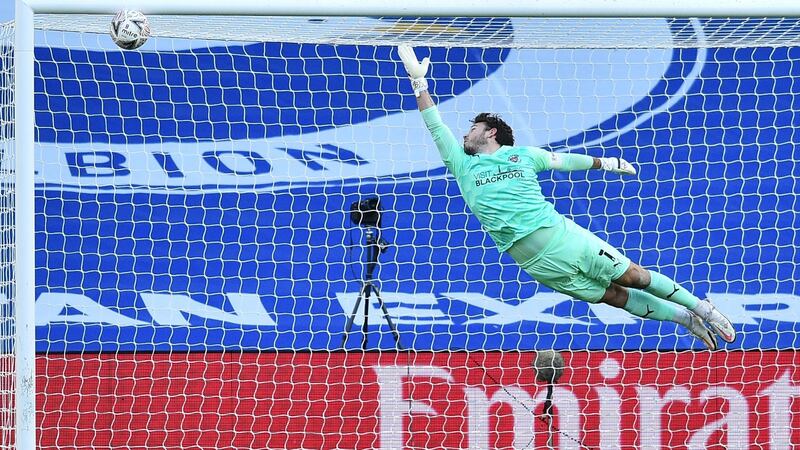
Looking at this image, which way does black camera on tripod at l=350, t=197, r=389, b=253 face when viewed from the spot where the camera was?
facing the viewer and to the left of the viewer

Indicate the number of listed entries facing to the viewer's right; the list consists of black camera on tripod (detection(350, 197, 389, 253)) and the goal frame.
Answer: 0

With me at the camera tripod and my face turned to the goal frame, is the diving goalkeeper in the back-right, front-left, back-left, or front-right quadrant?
front-left

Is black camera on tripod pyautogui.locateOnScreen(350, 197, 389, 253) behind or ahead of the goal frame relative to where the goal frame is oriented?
behind

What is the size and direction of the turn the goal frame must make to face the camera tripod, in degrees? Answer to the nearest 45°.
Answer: approximately 180°

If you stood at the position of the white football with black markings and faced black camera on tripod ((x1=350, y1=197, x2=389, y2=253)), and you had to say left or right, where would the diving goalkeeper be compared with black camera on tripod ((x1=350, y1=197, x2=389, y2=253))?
right

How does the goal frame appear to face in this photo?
toward the camera
